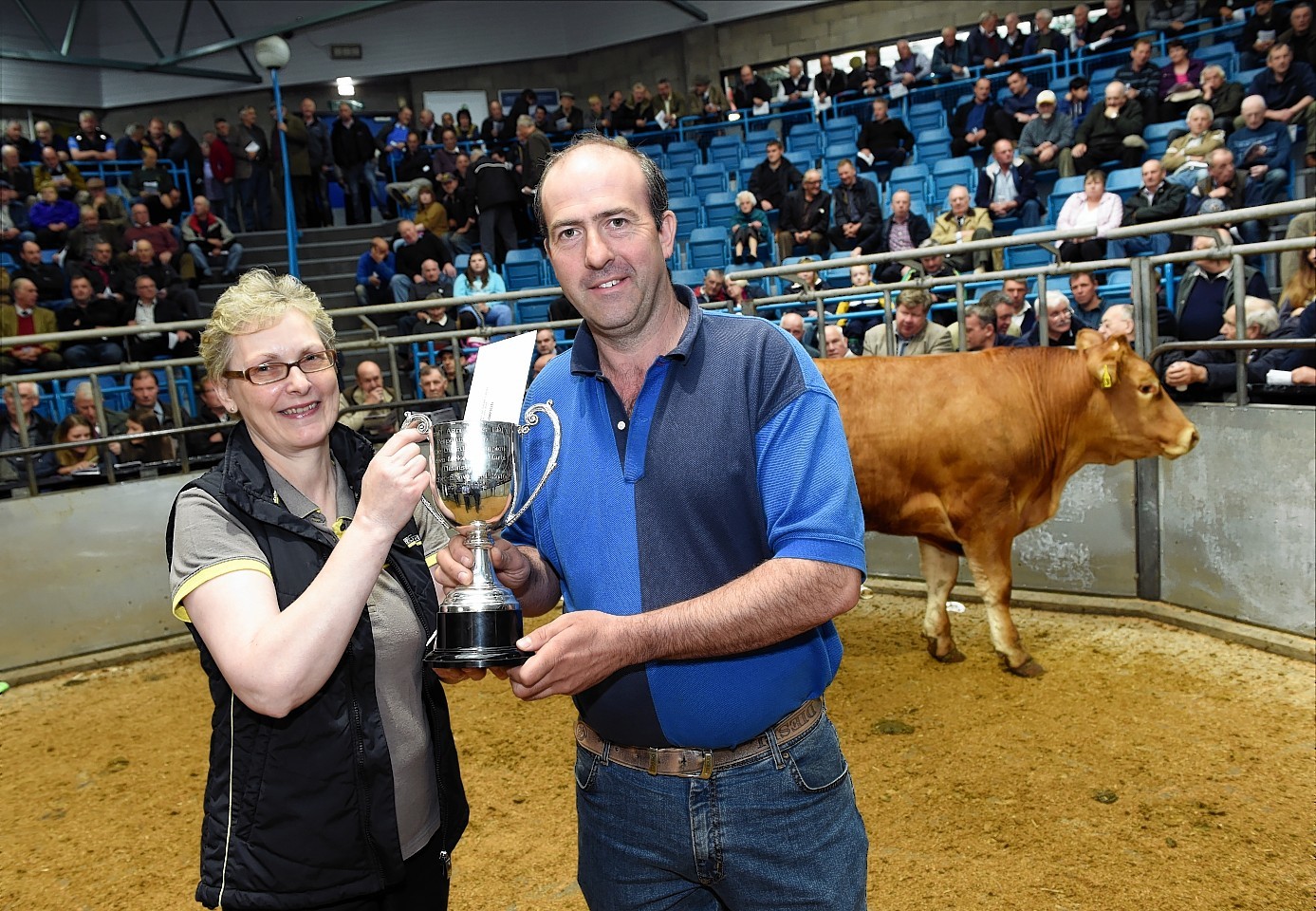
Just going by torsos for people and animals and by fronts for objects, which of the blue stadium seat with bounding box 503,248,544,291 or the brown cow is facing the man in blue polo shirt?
the blue stadium seat

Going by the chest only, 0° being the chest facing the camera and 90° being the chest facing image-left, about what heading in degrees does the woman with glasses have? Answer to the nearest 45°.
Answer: approximately 315°

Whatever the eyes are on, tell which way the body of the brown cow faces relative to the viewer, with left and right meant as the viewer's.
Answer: facing to the right of the viewer

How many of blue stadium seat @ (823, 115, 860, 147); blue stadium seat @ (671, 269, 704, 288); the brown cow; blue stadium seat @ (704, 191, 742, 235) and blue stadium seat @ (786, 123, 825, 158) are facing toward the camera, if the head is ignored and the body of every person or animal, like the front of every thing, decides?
4

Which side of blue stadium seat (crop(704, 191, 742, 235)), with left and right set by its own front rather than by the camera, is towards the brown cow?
front

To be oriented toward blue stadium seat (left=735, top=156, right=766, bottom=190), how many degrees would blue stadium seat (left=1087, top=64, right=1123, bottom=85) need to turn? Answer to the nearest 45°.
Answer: approximately 45° to its right

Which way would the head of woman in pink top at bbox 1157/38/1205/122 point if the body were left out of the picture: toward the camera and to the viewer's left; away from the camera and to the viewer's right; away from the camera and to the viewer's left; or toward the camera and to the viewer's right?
toward the camera and to the viewer's left

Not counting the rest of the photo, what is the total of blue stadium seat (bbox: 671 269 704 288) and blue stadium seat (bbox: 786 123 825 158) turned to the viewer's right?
0

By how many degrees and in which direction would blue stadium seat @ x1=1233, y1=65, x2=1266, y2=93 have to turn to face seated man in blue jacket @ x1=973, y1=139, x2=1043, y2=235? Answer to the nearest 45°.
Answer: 0° — it already faces them

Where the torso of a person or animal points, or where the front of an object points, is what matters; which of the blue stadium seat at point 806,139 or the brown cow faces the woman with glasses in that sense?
the blue stadium seat
